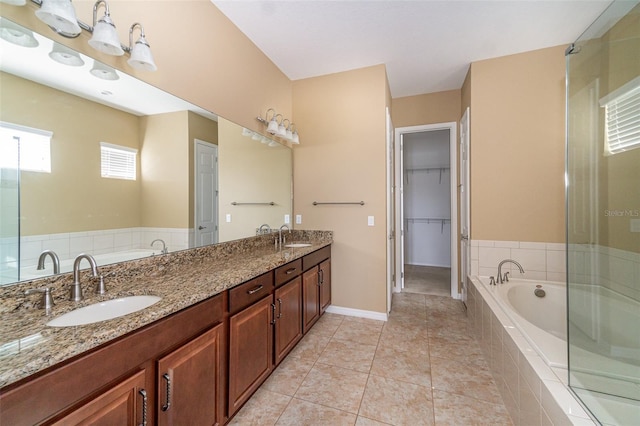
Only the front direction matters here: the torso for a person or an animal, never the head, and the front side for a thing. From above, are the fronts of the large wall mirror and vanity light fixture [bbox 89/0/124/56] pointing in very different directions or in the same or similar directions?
same or similar directions

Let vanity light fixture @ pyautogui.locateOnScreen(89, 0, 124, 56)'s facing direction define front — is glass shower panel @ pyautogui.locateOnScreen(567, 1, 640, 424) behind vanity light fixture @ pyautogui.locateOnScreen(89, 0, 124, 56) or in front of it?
in front

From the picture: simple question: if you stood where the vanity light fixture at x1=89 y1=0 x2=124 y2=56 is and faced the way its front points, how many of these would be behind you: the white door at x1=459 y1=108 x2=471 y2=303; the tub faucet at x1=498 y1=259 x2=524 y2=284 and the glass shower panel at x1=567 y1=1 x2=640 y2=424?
0

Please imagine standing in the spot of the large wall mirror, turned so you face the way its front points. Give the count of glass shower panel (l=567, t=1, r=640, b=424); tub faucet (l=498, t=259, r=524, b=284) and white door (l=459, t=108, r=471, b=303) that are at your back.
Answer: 0

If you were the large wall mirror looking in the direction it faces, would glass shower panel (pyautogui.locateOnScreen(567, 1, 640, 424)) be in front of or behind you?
in front

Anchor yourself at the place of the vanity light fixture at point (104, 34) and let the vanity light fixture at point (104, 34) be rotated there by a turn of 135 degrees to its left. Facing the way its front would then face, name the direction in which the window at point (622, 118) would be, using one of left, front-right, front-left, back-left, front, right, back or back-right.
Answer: back-right

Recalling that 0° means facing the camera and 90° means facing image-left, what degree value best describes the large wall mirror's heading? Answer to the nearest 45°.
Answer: approximately 315°

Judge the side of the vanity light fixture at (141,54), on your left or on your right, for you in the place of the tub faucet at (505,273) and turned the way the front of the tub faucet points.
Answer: on your right

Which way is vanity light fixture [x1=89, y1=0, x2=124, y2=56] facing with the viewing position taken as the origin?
facing the viewer and to the right of the viewer
